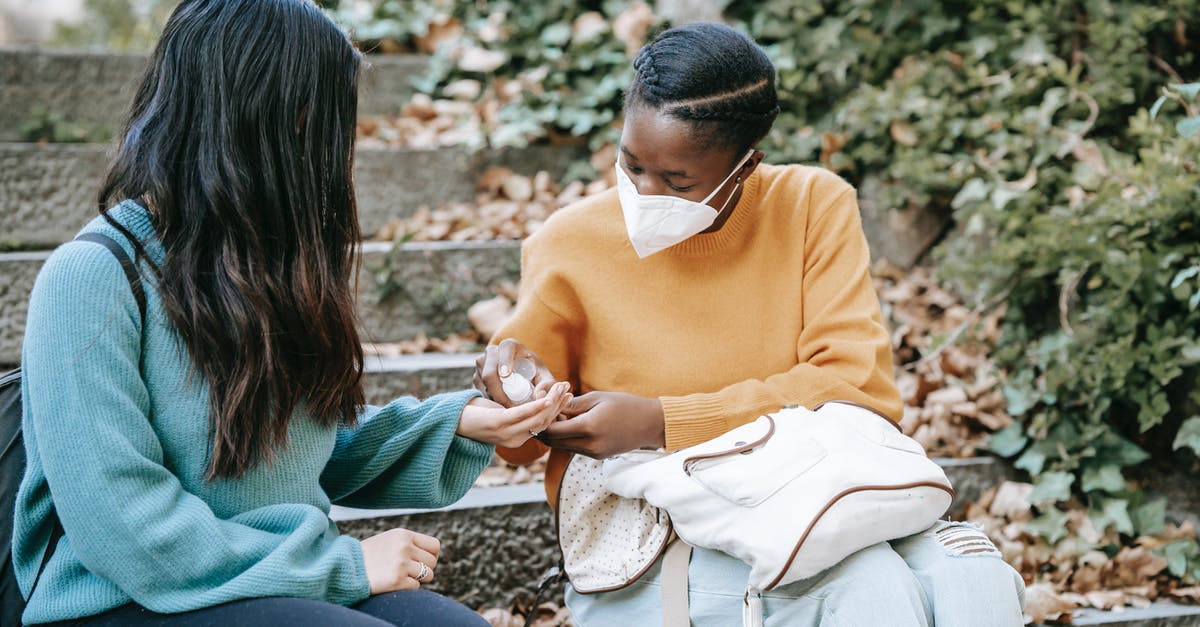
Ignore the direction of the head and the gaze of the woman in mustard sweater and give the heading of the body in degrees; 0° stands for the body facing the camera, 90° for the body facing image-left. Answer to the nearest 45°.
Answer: approximately 0°

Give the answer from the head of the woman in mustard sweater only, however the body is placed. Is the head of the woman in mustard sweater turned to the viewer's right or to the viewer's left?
to the viewer's left

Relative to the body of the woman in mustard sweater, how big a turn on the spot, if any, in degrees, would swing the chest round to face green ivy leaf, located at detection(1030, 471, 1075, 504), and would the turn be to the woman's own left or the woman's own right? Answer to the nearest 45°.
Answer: approximately 135° to the woman's own left

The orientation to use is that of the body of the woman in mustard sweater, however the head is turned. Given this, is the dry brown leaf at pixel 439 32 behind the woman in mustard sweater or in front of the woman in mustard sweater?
behind

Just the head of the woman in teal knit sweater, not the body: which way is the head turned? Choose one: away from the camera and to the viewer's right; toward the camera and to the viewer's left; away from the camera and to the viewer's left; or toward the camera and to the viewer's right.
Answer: away from the camera and to the viewer's right
